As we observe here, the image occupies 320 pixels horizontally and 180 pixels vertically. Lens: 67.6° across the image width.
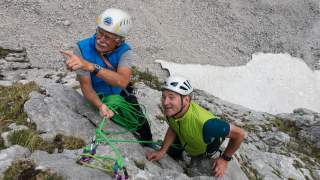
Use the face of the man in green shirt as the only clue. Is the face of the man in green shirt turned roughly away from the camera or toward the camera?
toward the camera

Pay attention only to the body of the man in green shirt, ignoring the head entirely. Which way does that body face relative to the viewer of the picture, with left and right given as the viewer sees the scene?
facing the viewer and to the left of the viewer

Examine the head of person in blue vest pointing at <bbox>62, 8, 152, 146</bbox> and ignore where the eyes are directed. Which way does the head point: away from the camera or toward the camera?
toward the camera

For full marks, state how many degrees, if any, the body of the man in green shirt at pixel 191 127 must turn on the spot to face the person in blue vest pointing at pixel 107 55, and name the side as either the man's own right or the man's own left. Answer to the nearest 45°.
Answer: approximately 45° to the man's own right
